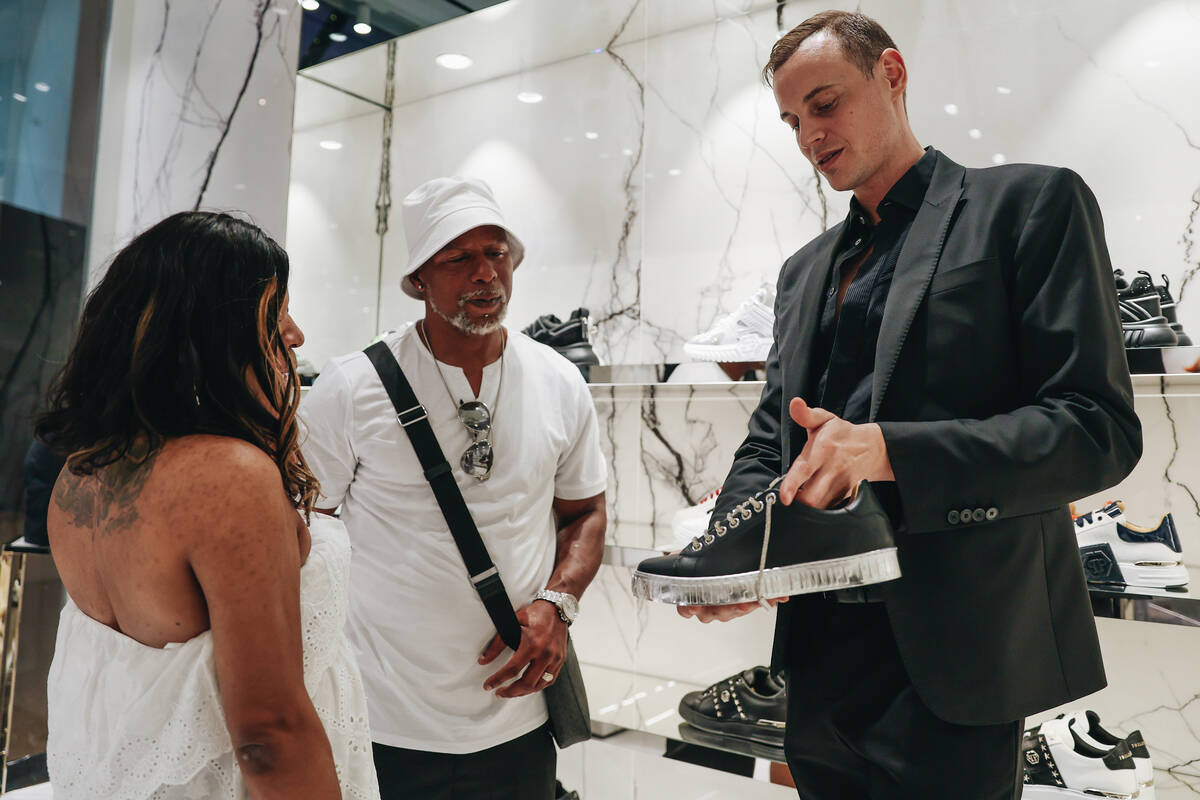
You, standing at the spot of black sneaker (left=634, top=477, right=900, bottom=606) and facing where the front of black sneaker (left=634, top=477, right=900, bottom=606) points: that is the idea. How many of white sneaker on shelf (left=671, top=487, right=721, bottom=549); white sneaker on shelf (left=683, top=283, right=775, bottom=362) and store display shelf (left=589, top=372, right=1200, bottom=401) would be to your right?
3

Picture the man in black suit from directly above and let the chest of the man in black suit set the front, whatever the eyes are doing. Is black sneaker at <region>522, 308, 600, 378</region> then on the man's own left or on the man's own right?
on the man's own right

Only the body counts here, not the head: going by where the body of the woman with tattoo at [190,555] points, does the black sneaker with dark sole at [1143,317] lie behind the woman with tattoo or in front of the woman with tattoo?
in front

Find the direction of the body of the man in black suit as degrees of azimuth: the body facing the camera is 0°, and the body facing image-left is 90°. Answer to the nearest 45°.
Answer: approximately 45°

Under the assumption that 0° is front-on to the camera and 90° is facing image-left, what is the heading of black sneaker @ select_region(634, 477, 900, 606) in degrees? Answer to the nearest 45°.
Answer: approximately 90°

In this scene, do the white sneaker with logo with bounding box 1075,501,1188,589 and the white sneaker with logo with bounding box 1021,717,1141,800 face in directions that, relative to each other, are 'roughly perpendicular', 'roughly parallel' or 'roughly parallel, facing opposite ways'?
roughly parallel

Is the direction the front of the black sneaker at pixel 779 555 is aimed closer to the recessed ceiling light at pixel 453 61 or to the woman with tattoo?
the woman with tattoo

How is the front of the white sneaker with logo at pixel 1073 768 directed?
to the viewer's left

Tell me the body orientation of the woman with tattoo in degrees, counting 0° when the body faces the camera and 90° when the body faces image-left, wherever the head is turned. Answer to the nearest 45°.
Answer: approximately 225°

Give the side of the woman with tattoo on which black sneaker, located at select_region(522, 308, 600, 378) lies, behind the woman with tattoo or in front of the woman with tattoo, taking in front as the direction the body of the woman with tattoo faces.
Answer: in front

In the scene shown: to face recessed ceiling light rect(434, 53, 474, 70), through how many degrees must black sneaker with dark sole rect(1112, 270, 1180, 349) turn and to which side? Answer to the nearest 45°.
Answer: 0° — it already faces it

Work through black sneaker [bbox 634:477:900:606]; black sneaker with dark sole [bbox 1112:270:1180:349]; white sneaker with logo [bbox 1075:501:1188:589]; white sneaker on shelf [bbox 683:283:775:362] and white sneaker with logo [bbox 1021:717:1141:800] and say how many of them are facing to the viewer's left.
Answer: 5

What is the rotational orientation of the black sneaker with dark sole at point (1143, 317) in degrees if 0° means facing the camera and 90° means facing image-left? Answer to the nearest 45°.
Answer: approximately 90°

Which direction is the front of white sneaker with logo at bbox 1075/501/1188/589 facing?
to the viewer's left
